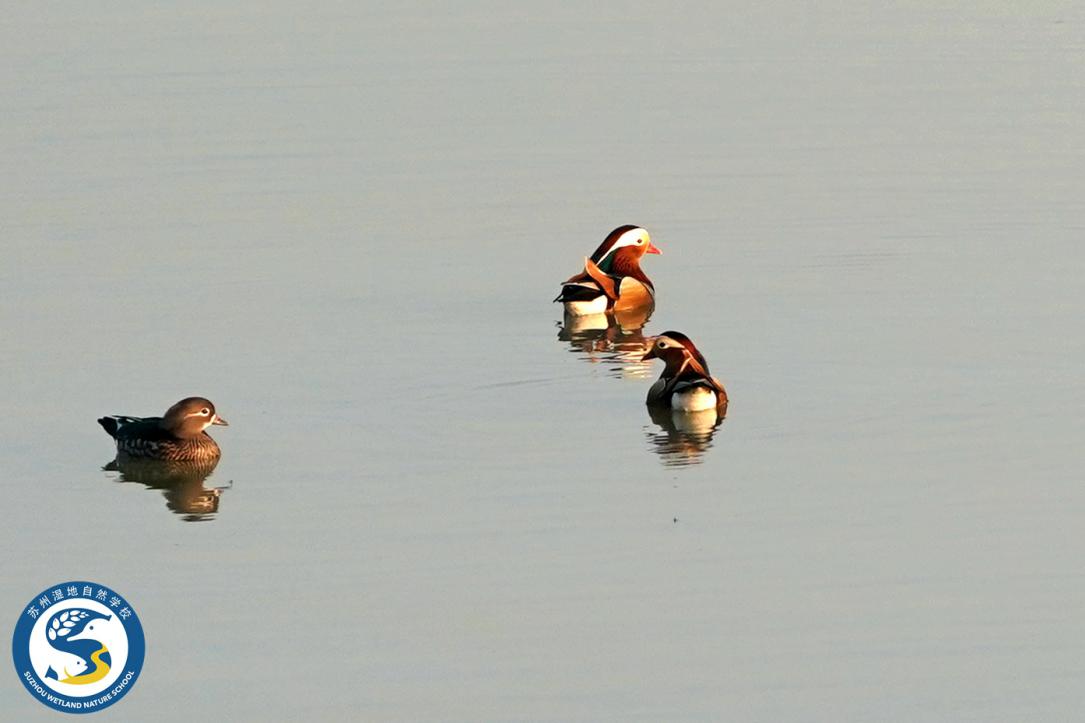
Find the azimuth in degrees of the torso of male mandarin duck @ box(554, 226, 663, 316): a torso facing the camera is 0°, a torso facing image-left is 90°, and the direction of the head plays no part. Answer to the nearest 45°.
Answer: approximately 225°

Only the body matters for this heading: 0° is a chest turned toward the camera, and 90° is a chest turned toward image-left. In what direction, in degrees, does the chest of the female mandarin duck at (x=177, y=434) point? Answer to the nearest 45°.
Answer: approximately 270°

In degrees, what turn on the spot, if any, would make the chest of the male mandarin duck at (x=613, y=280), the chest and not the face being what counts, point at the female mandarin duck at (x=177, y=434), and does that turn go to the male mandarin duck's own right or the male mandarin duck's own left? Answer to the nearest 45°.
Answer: approximately 180°
